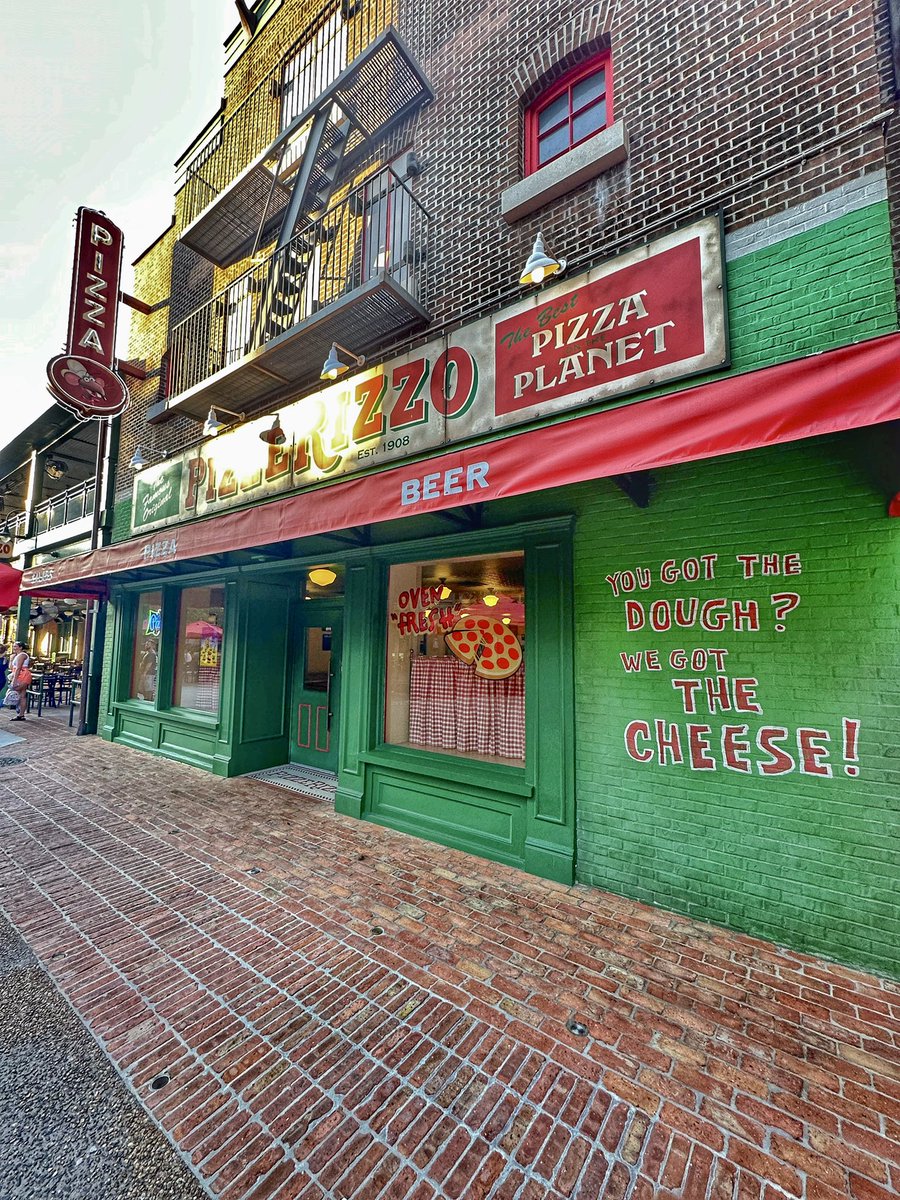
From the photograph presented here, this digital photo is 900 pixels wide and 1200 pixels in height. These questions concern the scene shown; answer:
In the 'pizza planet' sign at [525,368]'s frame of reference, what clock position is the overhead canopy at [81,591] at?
The overhead canopy is roughly at 3 o'clock from the 'pizza planet' sign.

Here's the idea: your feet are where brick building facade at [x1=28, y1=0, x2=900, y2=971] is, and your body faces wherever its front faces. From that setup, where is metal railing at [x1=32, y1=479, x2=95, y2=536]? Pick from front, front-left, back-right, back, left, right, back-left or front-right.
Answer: right

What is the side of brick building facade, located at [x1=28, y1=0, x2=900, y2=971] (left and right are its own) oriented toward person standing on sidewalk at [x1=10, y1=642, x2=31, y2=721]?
right

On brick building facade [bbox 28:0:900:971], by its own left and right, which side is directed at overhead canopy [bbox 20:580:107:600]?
right

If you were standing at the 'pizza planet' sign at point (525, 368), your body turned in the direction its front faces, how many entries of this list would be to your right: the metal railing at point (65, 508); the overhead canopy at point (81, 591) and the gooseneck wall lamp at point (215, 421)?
3

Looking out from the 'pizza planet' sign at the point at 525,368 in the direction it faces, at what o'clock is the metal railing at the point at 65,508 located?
The metal railing is roughly at 3 o'clock from the 'pizza planet' sign.

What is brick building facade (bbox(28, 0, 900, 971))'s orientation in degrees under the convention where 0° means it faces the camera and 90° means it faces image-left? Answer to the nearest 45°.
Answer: approximately 45°

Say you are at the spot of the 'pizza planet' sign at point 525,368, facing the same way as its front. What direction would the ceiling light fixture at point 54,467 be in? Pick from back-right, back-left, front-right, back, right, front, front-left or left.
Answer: right
